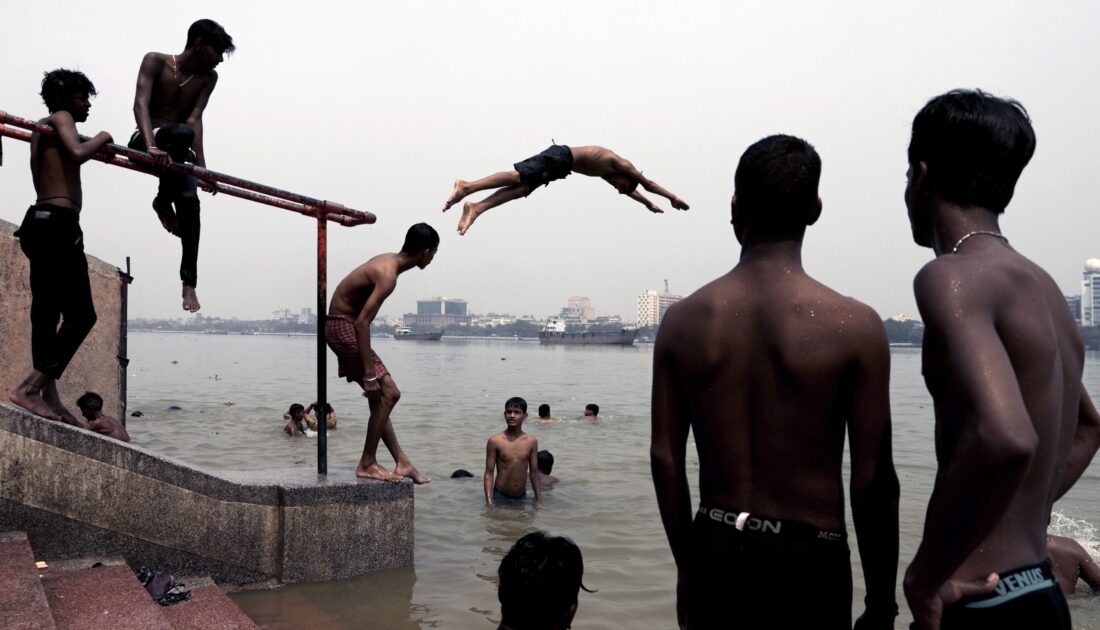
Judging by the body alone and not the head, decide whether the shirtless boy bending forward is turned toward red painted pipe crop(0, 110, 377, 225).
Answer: no

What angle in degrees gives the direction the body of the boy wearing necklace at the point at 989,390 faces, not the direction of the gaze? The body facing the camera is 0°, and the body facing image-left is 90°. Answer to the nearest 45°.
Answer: approximately 135°

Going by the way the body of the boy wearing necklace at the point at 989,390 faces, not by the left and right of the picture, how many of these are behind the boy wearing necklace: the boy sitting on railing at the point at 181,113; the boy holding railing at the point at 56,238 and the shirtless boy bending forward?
0

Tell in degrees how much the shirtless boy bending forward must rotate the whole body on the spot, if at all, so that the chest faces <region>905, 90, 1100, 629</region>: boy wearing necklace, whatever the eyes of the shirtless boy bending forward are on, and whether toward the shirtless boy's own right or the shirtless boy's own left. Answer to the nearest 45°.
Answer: approximately 90° to the shirtless boy's own right

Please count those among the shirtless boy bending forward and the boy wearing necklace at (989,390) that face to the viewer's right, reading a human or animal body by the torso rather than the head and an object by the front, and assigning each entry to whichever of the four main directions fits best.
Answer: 1

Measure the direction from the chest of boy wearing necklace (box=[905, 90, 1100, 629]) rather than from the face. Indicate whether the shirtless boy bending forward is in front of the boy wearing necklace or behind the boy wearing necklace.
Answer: in front

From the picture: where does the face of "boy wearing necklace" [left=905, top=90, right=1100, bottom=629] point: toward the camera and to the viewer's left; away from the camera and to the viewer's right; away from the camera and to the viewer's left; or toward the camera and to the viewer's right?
away from the camera and to the viewer's left

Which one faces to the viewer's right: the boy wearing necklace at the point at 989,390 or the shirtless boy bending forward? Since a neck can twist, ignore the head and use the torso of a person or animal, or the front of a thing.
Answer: the shirtless boy bending forward

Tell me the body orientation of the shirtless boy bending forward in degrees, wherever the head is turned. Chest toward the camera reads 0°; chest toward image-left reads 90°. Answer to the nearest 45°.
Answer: approximately 270°

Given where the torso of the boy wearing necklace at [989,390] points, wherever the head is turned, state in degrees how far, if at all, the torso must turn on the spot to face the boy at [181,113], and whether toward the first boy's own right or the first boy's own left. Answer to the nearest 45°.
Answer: approximately 45° to the first boy's own left

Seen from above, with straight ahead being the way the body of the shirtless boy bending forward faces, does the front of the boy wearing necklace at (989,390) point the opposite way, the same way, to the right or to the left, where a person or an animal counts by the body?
to the left

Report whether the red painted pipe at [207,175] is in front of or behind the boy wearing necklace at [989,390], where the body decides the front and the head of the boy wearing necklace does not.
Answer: in front
